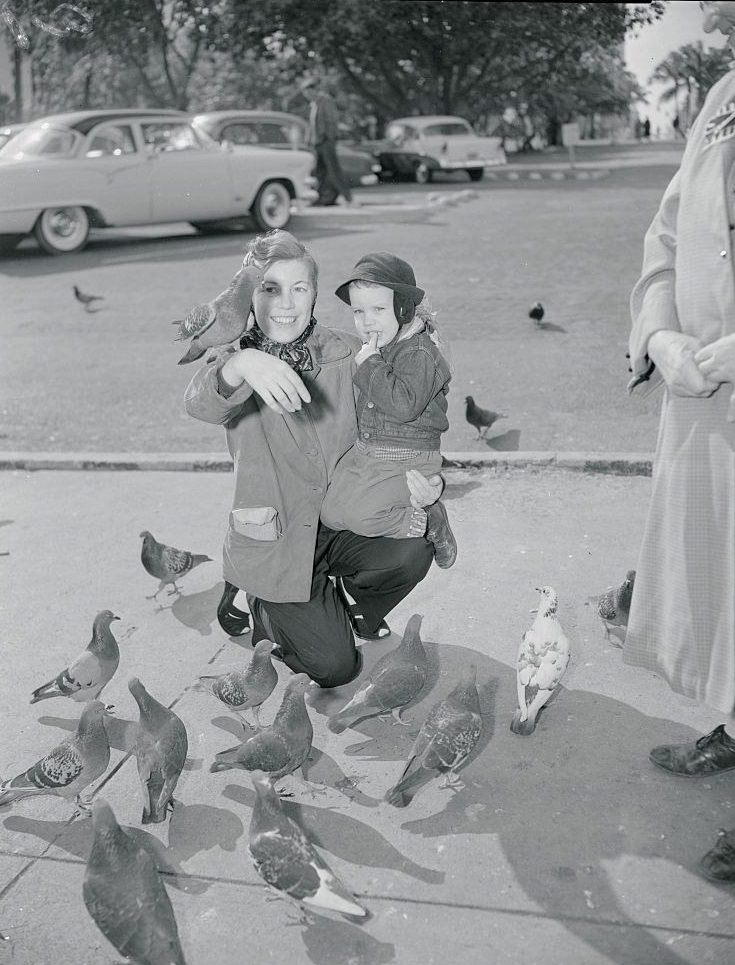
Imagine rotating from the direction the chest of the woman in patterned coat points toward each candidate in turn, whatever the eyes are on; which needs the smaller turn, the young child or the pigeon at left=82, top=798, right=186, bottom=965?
the pigeon

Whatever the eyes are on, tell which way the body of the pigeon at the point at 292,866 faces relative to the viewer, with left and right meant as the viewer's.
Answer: facing away from the viewer and to the left of the viewer

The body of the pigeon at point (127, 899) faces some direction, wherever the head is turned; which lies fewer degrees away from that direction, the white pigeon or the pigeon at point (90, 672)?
the pigeon

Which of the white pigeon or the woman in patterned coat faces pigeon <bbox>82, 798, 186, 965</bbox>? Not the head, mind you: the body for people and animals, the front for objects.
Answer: the woman in patterned coat

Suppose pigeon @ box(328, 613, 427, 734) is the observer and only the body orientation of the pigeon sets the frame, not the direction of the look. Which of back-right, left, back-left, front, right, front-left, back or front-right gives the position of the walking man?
front-left

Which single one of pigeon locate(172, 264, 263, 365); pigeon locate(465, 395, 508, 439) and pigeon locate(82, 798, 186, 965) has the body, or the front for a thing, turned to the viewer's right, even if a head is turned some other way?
pigeon locate(172, 264, 263, 365)

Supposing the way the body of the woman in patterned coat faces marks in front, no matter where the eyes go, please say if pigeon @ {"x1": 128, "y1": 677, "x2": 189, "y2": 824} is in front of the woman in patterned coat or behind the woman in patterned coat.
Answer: in front

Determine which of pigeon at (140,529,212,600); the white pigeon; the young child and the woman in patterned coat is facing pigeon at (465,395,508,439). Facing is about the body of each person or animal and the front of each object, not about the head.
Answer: the white pigeon

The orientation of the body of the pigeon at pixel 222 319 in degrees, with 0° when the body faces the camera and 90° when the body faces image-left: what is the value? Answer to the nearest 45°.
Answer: approximately 270°

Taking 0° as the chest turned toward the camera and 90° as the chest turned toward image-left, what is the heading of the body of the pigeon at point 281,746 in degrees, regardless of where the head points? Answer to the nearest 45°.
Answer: approximately 270°

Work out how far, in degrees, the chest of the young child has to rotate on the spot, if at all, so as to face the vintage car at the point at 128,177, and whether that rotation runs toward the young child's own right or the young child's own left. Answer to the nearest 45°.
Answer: approximately 135° to the young child's own right

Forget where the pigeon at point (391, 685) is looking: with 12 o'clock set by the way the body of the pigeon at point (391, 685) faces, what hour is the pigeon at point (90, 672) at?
the pigeon at point (90, 672) is roughly at 8 o'clock from the pigeon at point (391, 685).

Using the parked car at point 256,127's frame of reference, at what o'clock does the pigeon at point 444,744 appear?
The pigeon is roughly at 3 o'clock from the parked car.

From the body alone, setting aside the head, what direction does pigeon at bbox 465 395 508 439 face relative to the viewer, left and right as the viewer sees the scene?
facing to the left of the viewer

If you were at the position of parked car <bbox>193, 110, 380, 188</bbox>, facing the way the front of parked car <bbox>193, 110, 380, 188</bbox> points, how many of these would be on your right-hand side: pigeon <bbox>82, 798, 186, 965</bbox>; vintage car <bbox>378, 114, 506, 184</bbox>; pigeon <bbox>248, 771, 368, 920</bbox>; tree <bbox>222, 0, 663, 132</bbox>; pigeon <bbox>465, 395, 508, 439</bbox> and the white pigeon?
4
